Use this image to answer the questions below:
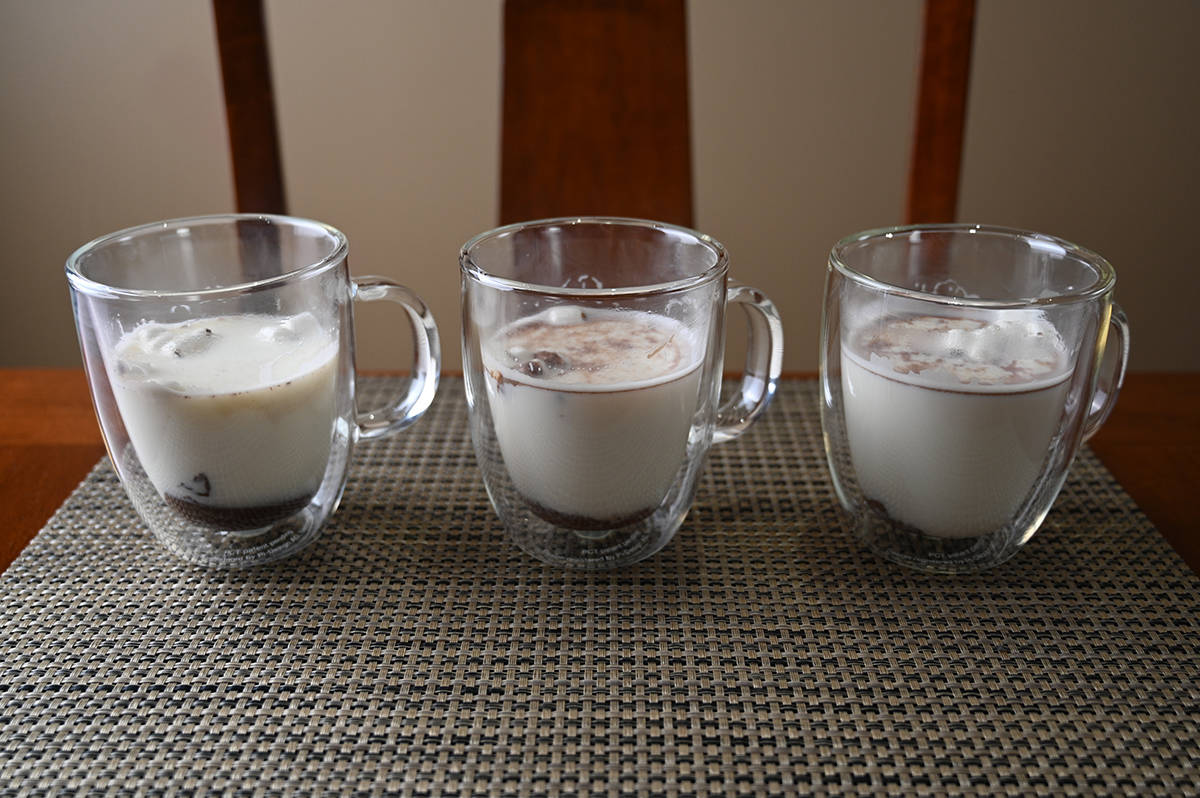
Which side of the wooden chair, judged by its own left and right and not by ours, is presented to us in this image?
front

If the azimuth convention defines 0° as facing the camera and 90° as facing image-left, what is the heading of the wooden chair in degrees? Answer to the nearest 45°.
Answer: approximately 0°
